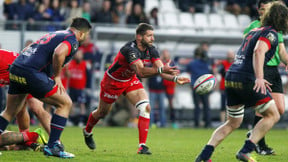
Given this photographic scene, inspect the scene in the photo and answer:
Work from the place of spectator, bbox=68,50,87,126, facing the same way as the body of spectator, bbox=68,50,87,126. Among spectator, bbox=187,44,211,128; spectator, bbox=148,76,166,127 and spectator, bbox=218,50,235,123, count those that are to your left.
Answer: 3

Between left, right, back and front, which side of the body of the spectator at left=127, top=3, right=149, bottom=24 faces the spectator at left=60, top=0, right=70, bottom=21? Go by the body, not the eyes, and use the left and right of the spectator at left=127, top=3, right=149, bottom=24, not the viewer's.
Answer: right

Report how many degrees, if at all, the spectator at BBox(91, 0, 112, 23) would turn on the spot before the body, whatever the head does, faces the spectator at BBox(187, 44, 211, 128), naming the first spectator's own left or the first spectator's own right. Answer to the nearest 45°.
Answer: approximately 45° to the first spectator's own left

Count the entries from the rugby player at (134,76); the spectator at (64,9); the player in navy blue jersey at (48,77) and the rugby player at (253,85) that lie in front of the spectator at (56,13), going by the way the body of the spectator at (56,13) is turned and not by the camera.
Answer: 3

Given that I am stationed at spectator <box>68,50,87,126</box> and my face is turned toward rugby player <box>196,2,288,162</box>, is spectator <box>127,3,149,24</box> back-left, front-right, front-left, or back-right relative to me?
back-left

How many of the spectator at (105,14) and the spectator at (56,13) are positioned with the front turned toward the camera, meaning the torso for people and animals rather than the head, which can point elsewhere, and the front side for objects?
2

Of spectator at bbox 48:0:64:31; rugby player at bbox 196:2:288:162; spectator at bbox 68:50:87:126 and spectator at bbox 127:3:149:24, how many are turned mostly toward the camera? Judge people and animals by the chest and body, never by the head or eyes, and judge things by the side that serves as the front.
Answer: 3

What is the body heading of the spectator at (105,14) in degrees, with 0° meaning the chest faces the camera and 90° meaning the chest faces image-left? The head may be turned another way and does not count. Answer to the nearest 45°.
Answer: approximately 0°
